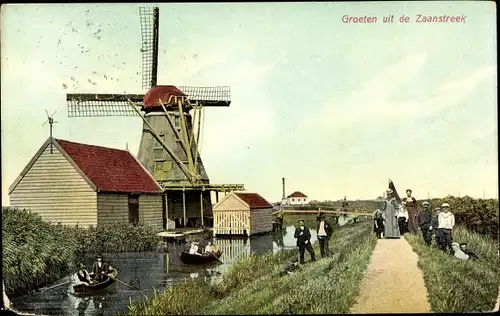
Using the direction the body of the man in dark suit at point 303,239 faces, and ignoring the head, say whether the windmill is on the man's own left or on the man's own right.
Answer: on the man's own right

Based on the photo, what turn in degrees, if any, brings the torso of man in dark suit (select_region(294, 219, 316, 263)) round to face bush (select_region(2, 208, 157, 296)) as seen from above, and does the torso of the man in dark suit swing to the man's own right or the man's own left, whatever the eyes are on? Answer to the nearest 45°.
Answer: approximately 90° to the man's own right

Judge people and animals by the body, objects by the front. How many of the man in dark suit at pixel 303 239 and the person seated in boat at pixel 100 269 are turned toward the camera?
2

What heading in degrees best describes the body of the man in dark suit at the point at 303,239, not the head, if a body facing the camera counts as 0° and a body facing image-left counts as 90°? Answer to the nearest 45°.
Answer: approximately 0°

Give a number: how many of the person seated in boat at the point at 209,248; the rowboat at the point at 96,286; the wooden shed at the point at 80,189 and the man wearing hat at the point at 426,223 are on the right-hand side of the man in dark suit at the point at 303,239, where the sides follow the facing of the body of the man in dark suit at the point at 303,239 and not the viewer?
3

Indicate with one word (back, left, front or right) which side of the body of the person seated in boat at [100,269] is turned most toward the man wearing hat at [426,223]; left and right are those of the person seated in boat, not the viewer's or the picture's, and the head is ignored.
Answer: left

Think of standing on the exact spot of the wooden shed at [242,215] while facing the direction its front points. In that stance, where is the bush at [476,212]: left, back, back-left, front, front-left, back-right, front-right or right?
back-left

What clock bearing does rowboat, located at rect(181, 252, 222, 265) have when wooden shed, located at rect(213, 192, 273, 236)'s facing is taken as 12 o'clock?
The rowboat is roughly at 1 o'clock from the wooden shed.

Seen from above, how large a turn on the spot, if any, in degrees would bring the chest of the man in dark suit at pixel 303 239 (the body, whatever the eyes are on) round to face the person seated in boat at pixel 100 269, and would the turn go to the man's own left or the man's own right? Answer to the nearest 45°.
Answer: approximately 90° to the man's own right
